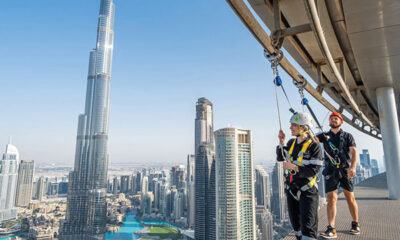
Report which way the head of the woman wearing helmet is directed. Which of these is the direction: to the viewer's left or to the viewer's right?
to the viewer's left

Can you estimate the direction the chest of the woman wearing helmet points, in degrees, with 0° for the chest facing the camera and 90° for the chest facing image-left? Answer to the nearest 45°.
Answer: approximately 45°

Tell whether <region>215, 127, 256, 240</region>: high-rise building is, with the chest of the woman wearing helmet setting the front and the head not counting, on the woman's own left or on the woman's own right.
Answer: on the woman's own right

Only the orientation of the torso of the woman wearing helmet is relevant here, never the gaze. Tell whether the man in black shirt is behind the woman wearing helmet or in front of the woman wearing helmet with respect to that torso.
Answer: behind

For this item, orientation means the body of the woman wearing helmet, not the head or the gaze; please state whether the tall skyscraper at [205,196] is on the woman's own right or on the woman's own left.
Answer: on the woman's own right
